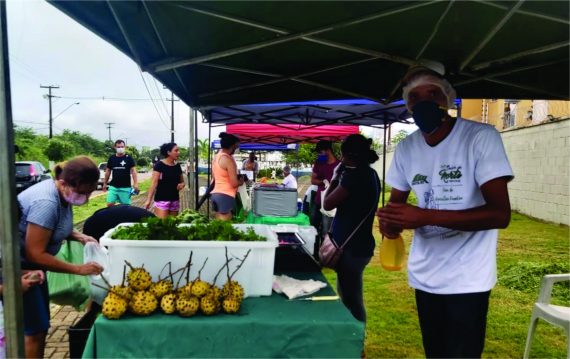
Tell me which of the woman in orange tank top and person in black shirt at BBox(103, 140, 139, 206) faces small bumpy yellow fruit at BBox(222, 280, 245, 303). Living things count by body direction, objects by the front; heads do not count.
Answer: the person in black shirt

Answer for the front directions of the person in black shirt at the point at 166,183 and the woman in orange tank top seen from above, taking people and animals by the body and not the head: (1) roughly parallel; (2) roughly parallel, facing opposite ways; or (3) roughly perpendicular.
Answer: roughly perpendicular

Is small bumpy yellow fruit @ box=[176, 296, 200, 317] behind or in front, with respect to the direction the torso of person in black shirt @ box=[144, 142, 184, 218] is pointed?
in front

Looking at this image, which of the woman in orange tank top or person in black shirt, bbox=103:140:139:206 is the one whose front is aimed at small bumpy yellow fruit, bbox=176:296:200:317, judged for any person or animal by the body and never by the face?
the person in black shirt

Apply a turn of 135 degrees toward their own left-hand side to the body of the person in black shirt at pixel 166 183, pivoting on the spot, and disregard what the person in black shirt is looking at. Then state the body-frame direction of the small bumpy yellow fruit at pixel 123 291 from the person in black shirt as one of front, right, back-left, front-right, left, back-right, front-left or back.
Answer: back

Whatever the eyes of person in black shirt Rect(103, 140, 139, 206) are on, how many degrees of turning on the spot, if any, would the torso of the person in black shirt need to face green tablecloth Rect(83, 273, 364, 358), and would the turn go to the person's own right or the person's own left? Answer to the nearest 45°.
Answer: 0° — they already face it

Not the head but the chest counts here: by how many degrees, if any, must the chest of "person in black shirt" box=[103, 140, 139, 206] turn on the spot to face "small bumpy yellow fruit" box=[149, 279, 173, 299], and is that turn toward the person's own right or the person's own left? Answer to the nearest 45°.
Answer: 0° — they already face it

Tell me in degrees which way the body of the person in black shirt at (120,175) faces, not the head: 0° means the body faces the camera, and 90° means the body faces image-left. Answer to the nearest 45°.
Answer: approximately 0°

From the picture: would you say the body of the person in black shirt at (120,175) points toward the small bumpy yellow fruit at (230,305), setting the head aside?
yes
